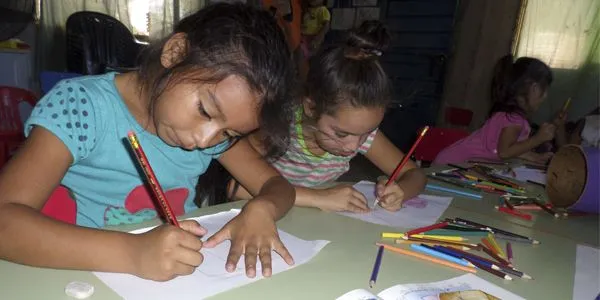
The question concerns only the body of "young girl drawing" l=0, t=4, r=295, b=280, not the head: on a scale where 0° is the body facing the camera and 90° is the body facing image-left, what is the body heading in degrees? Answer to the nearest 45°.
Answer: approximately 315°

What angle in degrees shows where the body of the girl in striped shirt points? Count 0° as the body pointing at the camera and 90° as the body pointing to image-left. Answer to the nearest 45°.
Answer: approximately 315°
